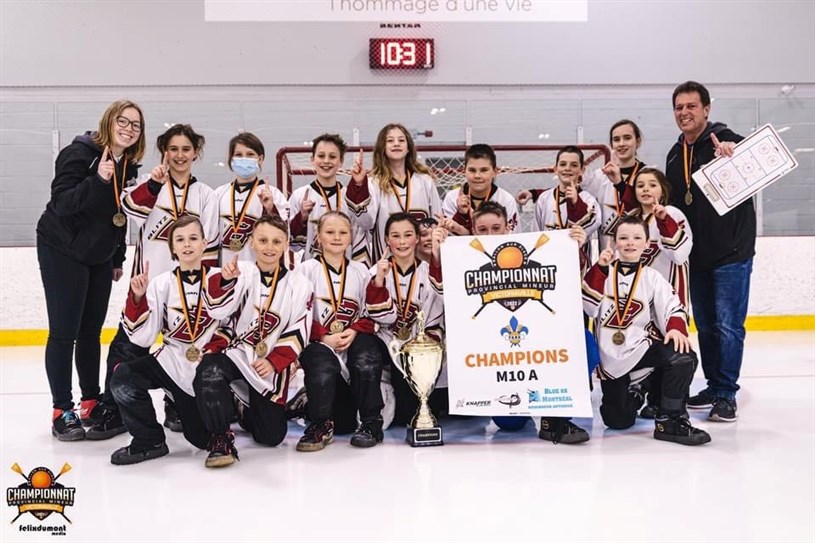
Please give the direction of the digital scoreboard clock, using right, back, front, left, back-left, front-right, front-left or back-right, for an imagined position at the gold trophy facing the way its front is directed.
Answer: back

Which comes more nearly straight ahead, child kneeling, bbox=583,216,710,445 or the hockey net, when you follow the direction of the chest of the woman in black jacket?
the child kneeling

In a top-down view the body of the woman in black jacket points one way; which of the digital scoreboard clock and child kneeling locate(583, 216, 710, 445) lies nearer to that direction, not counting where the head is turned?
the child kneeling

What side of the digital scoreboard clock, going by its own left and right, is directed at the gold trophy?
front

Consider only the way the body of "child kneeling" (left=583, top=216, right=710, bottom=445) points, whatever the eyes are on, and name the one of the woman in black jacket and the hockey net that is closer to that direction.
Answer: the woman in black jacket

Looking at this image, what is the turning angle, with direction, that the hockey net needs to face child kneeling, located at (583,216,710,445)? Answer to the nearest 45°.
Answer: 0° — it already faces them

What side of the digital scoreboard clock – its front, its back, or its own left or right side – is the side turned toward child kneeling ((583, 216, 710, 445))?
front

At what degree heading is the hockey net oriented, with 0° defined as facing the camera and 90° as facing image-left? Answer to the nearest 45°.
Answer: approximately 0°

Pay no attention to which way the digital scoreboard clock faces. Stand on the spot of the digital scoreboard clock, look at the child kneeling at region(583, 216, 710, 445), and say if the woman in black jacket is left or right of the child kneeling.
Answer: right

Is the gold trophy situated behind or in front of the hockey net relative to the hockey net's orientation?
in front

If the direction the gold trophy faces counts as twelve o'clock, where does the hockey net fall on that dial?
The hockey net is roughly at 6 o'clock from the gold trophy.
